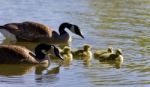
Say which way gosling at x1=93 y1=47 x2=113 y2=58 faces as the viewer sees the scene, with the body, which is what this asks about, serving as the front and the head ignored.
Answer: to the viewer's right

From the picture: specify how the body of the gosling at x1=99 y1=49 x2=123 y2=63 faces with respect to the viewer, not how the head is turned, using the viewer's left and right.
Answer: facing to the right of the viewer

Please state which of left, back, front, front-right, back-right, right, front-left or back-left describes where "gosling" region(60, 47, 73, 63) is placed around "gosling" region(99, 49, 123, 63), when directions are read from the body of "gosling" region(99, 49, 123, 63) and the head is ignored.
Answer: back

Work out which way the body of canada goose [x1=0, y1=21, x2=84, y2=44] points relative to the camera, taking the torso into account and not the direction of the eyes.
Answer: to the viewer's right

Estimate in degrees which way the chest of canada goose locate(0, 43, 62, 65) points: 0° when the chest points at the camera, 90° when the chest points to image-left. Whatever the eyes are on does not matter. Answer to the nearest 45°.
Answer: approximately 270°
